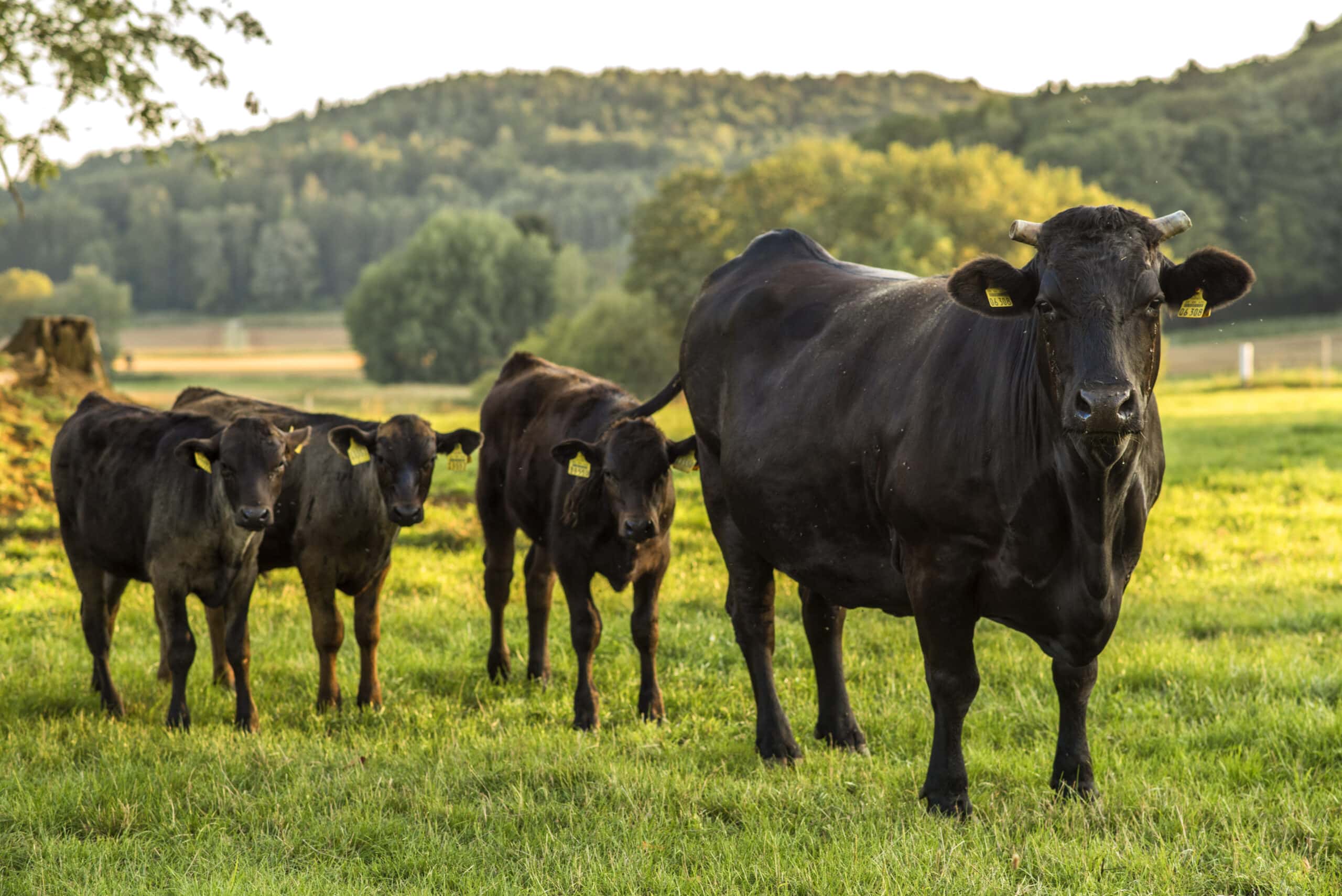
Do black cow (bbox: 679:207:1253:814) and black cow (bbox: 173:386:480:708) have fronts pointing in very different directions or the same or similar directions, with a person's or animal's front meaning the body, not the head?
same or similar directions

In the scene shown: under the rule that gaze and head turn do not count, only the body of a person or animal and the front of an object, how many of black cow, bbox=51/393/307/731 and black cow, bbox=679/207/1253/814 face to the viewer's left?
0

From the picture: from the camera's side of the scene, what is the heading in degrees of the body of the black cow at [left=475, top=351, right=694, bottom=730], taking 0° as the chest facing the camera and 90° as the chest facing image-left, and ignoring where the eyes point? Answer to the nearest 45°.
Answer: approximately 315°

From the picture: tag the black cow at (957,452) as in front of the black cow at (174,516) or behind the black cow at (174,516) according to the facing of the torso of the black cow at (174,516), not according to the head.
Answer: in front

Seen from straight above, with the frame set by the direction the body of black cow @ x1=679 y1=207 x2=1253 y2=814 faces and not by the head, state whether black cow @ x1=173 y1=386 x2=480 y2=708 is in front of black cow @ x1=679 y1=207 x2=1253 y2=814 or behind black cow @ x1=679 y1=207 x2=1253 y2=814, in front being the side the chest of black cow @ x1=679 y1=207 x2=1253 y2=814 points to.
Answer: behind

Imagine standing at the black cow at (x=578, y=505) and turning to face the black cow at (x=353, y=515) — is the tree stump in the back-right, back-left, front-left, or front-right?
front-right

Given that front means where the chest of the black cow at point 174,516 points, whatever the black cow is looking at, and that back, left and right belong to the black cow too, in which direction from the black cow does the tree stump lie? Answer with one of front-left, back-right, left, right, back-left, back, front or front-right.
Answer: back-left

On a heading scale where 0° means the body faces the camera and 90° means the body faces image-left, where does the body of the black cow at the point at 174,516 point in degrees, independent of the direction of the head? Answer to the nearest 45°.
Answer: approximately 315°

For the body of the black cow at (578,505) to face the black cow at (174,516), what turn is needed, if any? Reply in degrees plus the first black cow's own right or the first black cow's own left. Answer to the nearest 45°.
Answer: approximately 135° to the first black cow's own right

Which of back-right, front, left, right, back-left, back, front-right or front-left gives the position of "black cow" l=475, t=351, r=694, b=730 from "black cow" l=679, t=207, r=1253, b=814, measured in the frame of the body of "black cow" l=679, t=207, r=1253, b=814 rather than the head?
back

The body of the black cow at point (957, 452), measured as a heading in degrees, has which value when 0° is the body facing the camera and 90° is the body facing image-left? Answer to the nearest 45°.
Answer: approximately 315°

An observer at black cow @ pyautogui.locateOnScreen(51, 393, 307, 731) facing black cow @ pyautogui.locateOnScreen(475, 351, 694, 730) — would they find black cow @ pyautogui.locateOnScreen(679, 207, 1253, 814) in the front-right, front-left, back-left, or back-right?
front-right

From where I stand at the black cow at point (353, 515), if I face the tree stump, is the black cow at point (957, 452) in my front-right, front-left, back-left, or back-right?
back-right

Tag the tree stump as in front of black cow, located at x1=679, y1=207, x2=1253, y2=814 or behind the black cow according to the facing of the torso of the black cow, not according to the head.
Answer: behind

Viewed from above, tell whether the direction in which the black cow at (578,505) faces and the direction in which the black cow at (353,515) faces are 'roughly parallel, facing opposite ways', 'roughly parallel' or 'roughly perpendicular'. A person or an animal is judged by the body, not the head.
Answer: roughly parallel

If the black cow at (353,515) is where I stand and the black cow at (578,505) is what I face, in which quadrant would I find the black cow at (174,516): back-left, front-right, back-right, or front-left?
back-right

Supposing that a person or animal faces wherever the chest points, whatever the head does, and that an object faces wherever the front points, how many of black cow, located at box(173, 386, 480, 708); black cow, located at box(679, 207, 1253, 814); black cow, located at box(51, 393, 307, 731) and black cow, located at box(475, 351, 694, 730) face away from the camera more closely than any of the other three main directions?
0
